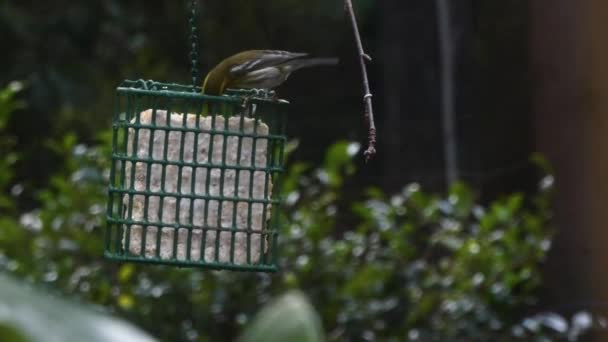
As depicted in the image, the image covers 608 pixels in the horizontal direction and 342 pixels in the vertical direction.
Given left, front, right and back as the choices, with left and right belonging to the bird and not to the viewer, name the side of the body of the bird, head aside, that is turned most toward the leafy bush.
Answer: right

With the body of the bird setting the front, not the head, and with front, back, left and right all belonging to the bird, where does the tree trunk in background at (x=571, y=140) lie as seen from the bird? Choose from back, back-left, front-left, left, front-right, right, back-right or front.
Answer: back-right

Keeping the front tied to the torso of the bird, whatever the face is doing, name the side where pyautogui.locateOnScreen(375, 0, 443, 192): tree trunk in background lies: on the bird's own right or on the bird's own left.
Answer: on the bird's own right

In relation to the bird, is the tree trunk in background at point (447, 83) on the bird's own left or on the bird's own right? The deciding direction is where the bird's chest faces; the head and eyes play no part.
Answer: on the bird's own right

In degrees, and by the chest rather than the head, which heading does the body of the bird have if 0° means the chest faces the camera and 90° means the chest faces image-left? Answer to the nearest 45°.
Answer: approximately 90°
